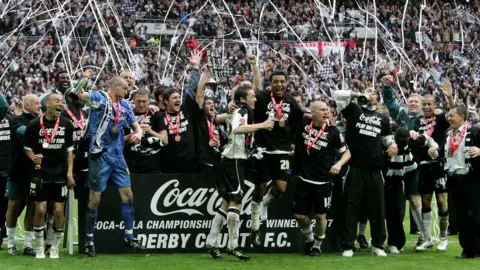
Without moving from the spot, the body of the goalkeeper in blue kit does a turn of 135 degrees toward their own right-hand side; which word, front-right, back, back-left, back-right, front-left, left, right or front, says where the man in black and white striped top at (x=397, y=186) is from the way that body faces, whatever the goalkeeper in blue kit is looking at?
back

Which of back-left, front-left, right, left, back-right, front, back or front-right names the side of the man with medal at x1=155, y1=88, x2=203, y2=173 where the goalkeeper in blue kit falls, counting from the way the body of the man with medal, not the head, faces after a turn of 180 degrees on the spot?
back-left

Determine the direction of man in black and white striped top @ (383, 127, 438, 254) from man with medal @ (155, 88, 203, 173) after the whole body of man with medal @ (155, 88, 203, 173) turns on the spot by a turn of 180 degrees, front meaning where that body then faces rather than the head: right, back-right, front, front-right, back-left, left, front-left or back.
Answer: right

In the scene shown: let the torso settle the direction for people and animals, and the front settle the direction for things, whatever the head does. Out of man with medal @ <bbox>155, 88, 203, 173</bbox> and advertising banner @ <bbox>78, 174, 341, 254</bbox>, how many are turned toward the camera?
2

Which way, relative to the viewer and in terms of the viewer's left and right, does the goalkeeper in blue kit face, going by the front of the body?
facing the viewer and to the right of the viewer

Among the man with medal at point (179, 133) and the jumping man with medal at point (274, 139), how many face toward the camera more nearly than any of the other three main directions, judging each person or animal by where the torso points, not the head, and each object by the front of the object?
2

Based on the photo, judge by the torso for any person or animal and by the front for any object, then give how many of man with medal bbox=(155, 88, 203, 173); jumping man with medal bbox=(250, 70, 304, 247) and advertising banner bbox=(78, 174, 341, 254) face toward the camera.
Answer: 3

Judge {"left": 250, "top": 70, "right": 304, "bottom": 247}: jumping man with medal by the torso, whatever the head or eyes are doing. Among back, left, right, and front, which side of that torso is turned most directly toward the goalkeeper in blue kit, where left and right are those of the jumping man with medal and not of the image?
right

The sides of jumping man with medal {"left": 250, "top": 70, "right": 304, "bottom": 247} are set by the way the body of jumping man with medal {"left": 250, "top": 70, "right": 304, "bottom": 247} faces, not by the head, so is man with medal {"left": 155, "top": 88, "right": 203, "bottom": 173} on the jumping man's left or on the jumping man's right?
on the jumping man's right
